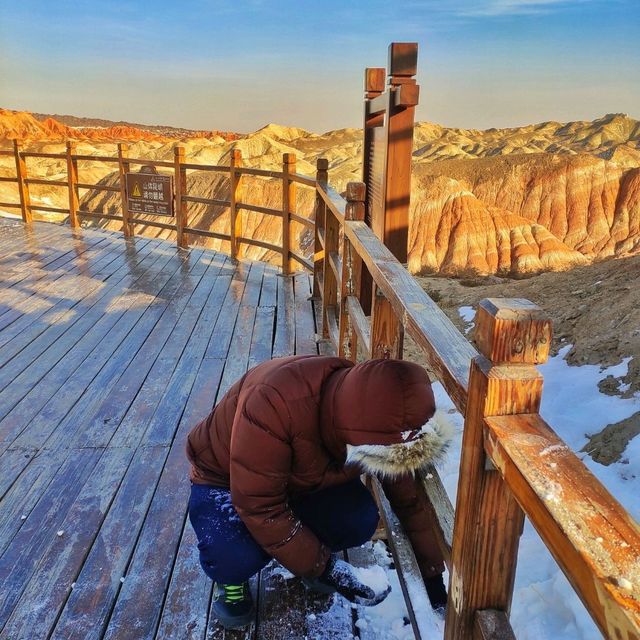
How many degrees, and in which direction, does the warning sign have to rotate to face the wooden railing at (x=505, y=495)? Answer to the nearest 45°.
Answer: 0° — it already faces it

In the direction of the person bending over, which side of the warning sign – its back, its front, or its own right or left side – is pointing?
front

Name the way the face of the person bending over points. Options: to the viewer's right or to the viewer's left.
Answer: to the viewer's right

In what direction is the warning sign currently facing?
toward the camera

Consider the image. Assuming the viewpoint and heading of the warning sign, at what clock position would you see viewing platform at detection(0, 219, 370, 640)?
The viewing platform is roughly at 12 o'clock from the warning sign.
